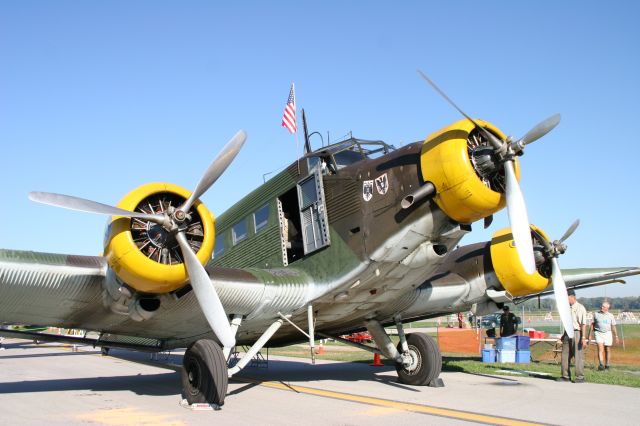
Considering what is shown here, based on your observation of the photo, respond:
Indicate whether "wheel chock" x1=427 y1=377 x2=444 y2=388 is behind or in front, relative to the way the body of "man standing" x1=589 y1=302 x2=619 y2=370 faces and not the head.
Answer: in front

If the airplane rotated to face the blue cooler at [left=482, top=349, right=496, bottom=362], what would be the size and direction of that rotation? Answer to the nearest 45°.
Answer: approximately 90° to its left

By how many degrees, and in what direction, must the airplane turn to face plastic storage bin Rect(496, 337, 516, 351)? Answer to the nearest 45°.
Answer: approximately 90° to its left

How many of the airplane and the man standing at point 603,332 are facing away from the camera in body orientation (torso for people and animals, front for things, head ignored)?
0

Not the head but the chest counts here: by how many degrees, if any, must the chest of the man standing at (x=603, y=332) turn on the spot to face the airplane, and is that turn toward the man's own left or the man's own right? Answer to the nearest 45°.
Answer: approximately 45° to the man's own right

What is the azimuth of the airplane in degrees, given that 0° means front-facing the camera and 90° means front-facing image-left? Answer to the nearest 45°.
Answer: approximately 315°

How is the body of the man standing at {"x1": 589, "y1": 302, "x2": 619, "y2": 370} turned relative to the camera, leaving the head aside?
toward the camera

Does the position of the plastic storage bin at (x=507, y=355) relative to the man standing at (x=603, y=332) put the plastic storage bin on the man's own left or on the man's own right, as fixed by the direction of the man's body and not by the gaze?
on the man's own right

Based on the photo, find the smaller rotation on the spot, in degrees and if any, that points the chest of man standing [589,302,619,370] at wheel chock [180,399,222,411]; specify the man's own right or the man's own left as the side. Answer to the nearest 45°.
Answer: approximately 45° to the man's own right

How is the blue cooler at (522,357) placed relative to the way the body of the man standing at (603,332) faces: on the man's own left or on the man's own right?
on the man's own right

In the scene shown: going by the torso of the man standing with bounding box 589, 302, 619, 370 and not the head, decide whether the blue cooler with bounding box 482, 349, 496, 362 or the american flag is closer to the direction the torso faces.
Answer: the american flag
